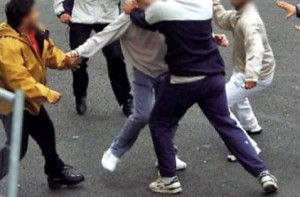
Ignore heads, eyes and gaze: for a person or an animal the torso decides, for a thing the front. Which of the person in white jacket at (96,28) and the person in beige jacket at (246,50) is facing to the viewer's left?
the person in beige jacket at (246,50)

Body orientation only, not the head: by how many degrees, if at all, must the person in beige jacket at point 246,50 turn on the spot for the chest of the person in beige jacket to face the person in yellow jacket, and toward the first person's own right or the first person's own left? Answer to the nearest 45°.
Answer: approximately 45° to the first person's own left

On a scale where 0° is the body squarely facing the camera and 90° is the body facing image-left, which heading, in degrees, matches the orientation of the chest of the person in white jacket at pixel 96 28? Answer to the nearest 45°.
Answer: approximately 0°

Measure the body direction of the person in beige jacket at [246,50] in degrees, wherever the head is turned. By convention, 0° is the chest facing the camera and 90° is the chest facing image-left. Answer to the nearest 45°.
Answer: approximately 90°

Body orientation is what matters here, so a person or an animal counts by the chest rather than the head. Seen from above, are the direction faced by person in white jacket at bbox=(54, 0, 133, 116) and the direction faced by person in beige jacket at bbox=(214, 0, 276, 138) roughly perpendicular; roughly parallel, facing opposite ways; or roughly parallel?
roughly perpendicular

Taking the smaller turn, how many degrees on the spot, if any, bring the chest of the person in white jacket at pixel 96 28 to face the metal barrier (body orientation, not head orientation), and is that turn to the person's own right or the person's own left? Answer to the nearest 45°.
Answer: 0° — they already face it

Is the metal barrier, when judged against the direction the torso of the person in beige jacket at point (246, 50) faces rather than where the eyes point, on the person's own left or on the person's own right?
on the person's own left

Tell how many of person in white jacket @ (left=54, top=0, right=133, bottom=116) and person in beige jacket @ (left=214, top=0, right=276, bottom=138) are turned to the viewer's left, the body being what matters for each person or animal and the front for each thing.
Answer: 1
